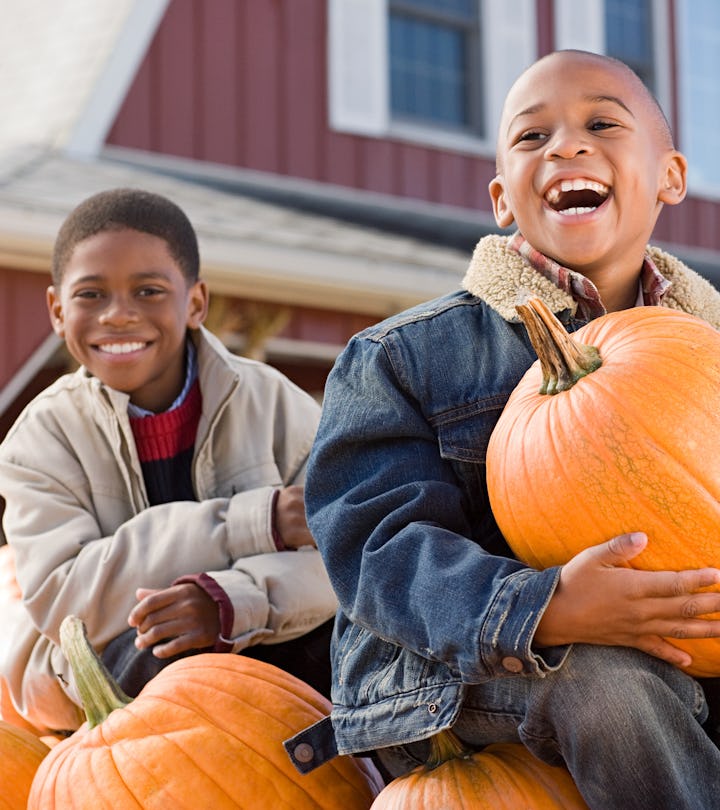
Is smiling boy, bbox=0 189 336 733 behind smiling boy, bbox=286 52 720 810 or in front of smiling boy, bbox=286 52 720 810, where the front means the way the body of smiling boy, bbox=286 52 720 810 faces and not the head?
behind

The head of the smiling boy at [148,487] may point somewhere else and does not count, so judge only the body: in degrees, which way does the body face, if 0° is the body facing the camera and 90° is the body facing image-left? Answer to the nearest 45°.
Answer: approximately 0°

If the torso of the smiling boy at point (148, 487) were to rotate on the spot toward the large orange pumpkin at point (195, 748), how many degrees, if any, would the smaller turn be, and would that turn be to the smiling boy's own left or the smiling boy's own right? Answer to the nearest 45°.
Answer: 0° — they already face it

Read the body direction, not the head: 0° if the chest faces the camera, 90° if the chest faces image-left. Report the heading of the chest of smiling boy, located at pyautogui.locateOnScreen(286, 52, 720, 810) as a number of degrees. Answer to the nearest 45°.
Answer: approximately 315°
